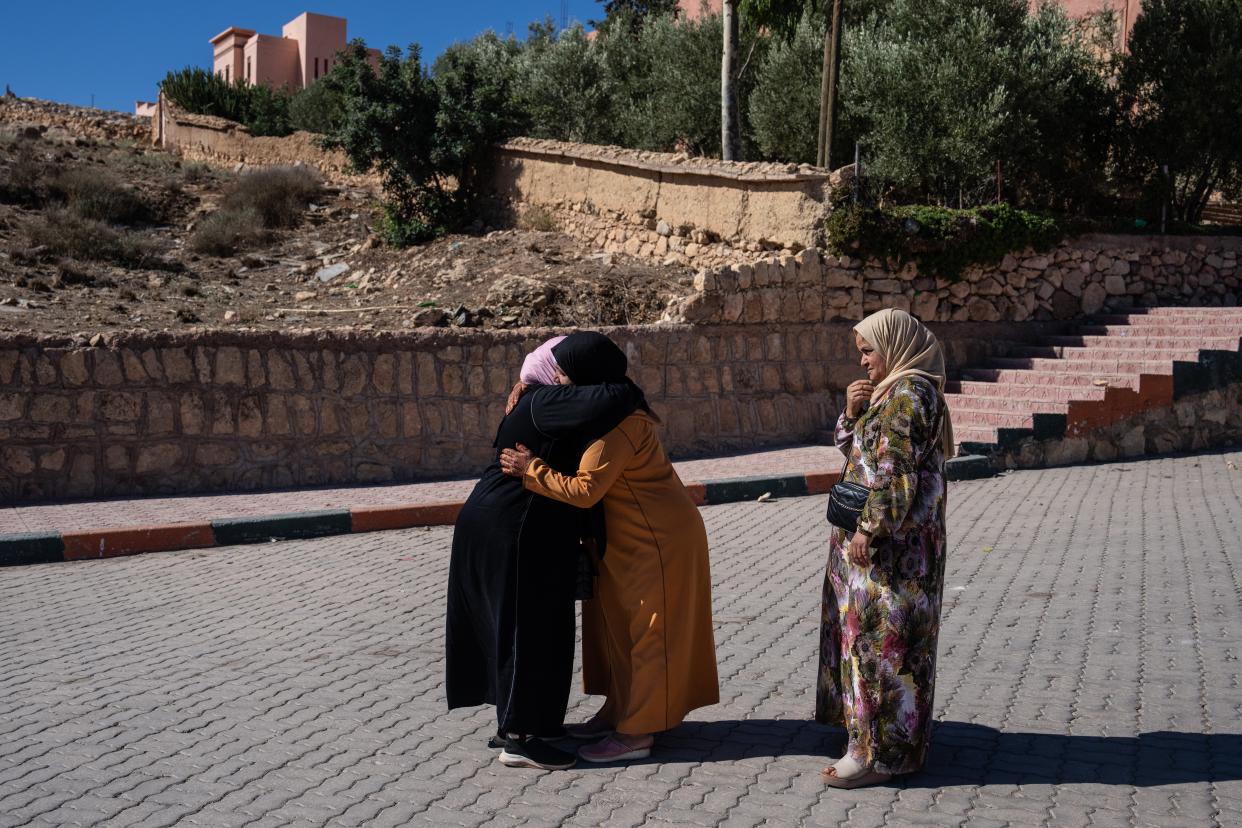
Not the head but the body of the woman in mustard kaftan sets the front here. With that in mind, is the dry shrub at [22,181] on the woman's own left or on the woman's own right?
on the woman's own right

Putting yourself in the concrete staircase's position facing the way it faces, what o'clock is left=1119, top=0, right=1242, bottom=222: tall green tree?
The tall green tree is roughly at 5 o'clock from the concrete staircase.

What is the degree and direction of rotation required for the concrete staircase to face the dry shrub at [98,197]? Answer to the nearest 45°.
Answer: approximately 45° to its right

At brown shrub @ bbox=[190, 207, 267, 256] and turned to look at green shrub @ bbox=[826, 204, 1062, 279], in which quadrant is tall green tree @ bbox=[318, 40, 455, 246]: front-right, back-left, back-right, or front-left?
front-left

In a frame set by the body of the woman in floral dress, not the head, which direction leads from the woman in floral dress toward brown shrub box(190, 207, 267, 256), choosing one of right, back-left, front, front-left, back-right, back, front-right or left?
front-right

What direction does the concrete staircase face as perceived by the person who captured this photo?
facing the viewer and to the left of the viewer

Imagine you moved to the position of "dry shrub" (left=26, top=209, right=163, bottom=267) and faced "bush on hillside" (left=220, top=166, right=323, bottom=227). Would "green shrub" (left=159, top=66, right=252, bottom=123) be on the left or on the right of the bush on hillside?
left

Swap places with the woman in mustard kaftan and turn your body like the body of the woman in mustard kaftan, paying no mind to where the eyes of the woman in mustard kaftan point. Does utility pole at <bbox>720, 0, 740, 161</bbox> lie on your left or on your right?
on your right

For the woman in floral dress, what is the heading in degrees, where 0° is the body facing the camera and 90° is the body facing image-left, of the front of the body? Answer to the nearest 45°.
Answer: approximately 90°

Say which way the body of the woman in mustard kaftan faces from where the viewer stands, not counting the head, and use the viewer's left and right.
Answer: facing to the left of the viewer

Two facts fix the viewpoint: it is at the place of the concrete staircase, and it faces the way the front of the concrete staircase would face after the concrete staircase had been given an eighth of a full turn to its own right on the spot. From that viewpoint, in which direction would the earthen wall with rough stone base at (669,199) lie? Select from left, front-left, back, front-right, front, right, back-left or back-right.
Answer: front

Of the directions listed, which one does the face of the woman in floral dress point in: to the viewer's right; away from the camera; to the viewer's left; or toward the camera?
to the viewer's left
